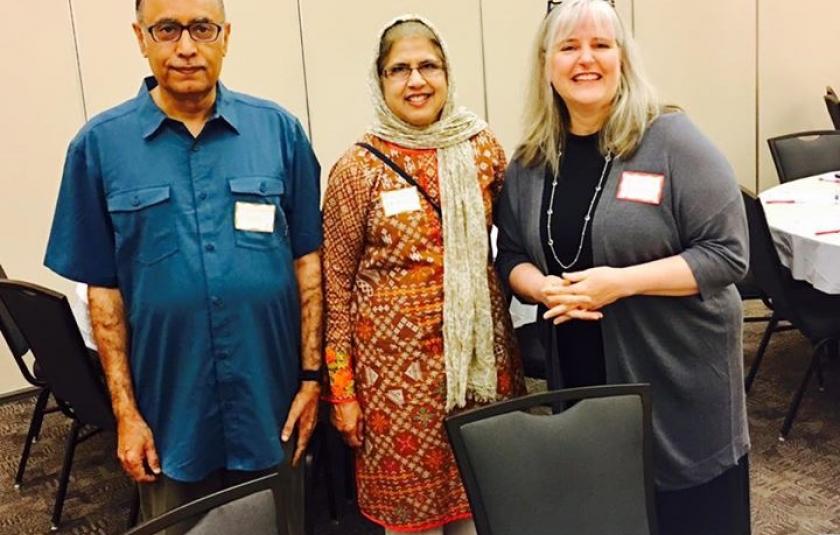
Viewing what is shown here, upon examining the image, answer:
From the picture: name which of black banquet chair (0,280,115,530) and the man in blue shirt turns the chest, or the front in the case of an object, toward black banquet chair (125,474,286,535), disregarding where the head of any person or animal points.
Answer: the man in blue shirt

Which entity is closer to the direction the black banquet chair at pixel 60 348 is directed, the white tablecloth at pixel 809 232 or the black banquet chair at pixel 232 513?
the white tablecloth

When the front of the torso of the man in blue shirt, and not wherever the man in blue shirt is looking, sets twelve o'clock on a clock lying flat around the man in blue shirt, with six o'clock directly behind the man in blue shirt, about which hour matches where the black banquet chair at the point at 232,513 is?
The black banquet chair is roughly at 12 o'clock from the man in blue shirt.

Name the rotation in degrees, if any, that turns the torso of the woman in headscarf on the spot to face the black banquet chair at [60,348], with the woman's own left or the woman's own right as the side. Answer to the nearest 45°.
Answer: approximately 135° to the woman's own right

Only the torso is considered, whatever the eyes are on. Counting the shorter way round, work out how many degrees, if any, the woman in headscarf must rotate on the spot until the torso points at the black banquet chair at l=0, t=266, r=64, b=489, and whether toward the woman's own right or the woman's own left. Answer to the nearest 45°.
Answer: approximately 135° to the woman's own right

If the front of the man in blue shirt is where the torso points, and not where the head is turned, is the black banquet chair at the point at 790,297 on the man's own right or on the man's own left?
on the man's own left

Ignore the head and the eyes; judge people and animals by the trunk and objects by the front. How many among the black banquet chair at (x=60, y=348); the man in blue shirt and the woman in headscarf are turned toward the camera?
2

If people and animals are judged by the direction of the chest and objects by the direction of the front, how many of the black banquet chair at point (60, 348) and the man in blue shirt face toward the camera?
1

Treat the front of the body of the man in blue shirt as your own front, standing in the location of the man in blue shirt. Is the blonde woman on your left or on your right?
on your left
